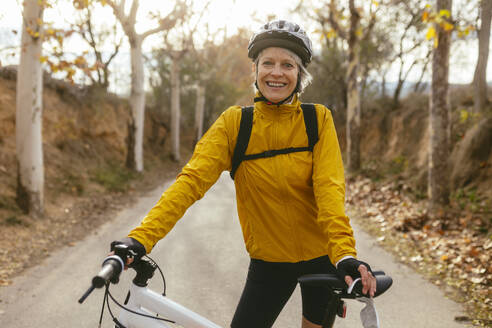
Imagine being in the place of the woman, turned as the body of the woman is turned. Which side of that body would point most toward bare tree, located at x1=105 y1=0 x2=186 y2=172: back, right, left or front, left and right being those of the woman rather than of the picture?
back

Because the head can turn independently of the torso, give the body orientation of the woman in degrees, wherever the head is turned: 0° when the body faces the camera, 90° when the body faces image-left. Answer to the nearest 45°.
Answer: approximately 0°

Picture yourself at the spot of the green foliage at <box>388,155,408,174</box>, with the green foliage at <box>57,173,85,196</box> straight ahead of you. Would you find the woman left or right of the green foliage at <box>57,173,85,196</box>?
left

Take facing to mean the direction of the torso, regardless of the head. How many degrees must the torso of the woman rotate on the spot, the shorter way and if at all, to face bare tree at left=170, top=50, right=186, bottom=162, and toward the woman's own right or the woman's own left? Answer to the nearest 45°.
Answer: approximately 180°

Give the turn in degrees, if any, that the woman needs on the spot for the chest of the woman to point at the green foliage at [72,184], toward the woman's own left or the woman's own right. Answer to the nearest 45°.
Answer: approximately 135° to the woman's own right
